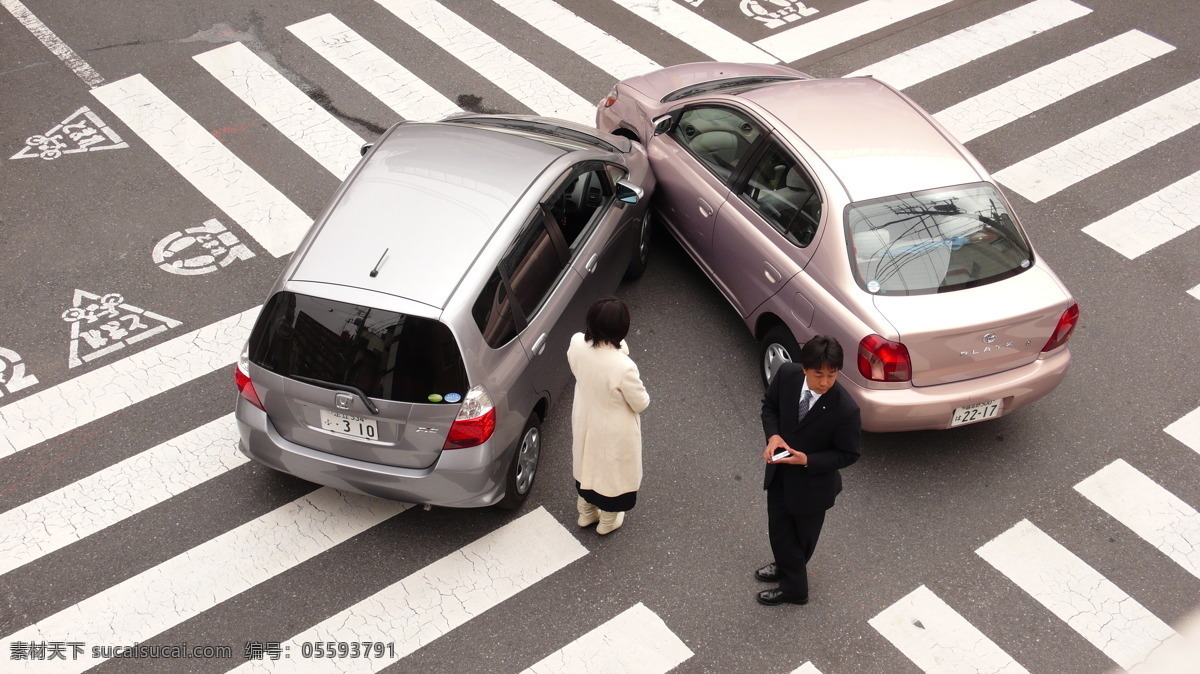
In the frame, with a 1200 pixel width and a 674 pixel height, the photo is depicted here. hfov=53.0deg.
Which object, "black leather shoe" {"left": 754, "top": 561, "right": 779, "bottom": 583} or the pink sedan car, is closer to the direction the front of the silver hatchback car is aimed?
the pink sedan car

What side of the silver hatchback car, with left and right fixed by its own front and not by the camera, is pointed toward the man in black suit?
right

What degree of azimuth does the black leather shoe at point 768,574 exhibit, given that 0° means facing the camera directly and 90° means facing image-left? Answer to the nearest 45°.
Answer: approximately 90°

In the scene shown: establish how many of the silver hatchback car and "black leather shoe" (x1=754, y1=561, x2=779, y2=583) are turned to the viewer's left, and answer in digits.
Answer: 1

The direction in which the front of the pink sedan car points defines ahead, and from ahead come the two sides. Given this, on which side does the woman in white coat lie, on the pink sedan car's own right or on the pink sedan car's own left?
on the pink sedan car's own left

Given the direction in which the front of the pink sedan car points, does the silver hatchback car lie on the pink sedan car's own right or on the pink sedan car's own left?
on the pink sedan car's own left

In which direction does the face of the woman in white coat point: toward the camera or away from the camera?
away from the camera

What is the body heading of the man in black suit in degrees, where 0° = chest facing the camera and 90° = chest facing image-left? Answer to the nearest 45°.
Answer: approximately 45°

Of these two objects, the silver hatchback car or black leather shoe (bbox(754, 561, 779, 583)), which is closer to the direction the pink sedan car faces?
the silver hatchback car

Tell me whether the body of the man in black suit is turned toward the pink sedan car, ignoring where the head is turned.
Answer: no
